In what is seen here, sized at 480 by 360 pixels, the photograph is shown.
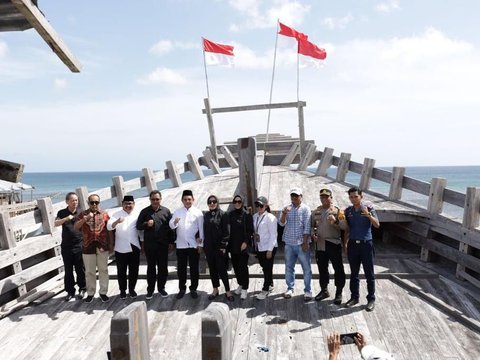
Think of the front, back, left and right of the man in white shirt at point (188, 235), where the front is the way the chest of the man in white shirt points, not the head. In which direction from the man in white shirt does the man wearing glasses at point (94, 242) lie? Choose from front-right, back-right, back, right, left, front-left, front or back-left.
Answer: right

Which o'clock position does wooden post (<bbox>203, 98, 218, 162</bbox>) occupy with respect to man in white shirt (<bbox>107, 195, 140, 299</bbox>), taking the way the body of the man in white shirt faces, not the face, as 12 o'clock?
The wooden post is roughly at 7 o'clock from the man in white shirt.

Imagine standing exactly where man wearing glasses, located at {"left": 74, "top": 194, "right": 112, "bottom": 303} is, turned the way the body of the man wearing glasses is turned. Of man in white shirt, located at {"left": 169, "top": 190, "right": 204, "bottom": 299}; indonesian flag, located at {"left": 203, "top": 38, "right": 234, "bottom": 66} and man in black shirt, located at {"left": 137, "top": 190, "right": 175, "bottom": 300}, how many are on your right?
0

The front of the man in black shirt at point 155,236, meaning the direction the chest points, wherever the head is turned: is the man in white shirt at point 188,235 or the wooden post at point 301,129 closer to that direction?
the man in white shirt

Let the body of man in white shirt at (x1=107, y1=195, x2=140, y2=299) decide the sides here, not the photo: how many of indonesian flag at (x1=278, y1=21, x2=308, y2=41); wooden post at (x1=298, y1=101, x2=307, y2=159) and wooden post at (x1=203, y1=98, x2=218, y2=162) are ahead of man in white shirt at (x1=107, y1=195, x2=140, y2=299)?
0

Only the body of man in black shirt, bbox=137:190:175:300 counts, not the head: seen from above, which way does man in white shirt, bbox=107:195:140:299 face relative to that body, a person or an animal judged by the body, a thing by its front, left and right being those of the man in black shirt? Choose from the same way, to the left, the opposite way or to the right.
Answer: the same way

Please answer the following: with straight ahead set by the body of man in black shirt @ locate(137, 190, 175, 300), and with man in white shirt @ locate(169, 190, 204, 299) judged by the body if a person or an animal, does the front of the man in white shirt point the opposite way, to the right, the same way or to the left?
the same way

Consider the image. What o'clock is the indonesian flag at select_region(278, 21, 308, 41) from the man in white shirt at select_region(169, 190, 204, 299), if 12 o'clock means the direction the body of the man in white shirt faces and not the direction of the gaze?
The indonesian flag is roughly at 7 o'clock from the man in white shirt.

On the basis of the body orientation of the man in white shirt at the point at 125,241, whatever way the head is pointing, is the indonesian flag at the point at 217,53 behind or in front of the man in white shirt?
behind

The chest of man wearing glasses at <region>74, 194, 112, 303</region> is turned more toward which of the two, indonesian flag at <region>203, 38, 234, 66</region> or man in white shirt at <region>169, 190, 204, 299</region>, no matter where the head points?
the man in white shirt

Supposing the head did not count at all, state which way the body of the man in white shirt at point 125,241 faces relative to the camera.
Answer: toward the camera

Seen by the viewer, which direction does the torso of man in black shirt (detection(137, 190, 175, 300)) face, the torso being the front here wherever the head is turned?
toward the camera

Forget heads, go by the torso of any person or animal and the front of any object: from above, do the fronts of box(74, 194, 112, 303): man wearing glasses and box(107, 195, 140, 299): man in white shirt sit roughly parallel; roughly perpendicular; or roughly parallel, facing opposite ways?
roughly parallel
